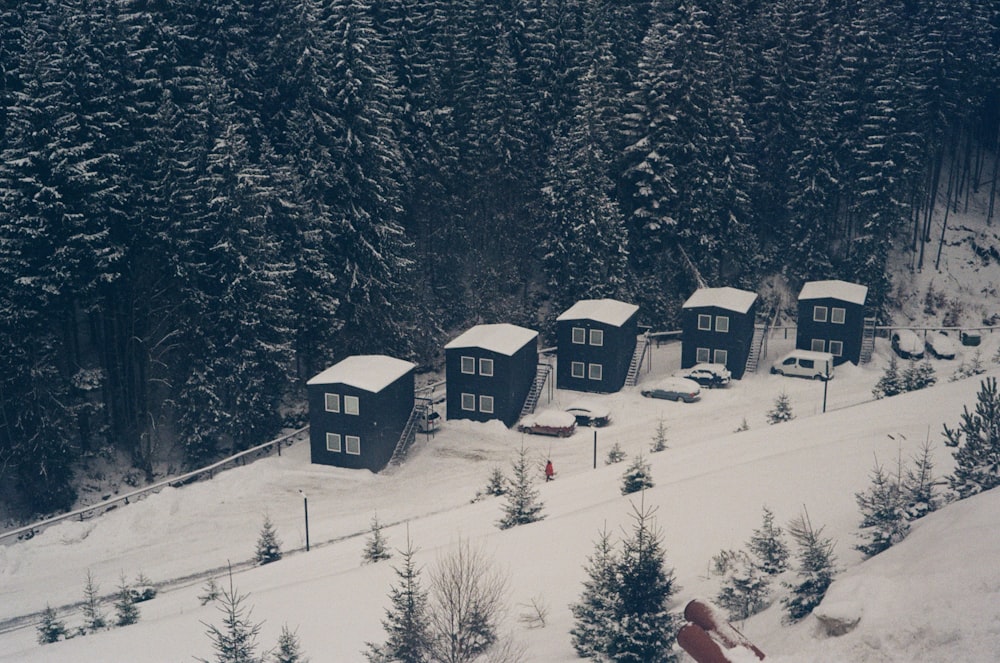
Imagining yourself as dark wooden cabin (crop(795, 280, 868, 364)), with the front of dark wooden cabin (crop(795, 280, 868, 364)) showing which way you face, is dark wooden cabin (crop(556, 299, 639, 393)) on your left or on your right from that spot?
on your right

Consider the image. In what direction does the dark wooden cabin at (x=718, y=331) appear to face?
toward the camera

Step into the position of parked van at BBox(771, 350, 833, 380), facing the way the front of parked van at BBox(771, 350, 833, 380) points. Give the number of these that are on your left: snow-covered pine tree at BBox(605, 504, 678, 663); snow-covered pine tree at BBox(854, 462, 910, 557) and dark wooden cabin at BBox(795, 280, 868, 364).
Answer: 2

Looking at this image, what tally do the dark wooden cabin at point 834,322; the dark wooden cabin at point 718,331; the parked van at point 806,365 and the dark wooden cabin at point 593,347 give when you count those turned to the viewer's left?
1

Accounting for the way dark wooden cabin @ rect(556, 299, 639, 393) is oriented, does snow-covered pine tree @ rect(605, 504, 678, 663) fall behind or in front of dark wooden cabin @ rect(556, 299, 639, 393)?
in front

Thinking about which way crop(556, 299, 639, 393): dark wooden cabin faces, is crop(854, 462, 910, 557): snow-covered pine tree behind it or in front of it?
in front

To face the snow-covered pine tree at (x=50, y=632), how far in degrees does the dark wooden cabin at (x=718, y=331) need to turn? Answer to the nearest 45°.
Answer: approximately 45° to its right

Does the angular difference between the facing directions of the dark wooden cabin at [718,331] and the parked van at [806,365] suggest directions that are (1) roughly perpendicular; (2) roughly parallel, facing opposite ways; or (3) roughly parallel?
roughly perpendicular

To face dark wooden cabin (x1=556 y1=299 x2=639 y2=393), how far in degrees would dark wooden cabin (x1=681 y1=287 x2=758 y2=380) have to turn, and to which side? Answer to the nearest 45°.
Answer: approximately 45° to its right

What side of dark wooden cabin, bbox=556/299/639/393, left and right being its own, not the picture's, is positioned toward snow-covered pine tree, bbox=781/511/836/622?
front

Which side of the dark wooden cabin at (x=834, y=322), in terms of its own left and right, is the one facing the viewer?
front

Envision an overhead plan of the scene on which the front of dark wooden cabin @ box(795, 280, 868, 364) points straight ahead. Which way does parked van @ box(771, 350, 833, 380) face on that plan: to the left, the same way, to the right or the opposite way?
to the right

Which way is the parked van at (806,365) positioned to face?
to the viewer's left
